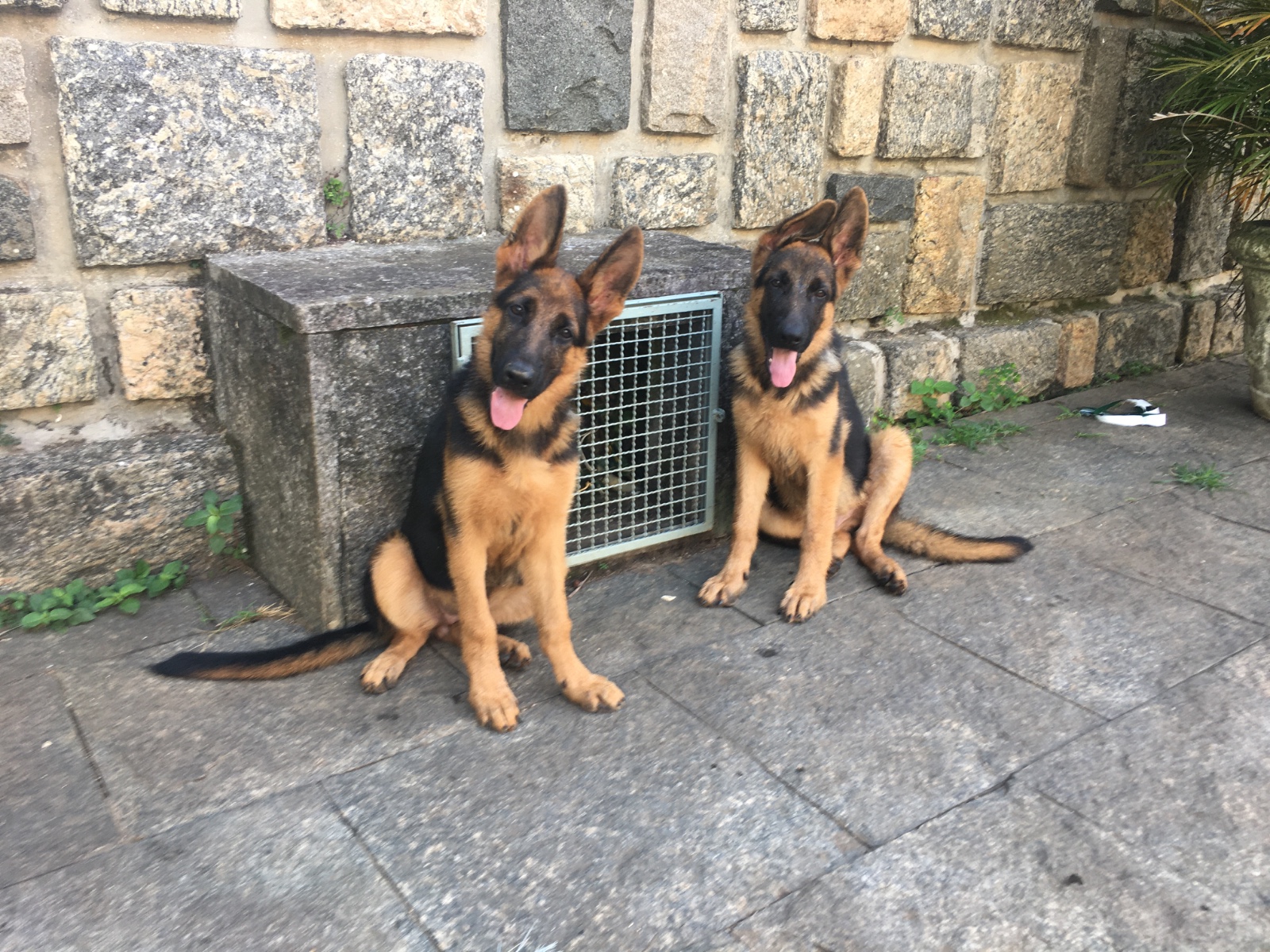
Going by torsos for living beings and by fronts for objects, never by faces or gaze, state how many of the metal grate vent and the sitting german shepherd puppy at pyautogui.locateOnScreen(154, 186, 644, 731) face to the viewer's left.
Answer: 0

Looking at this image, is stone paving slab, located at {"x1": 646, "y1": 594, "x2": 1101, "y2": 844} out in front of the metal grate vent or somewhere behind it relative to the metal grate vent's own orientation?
in front

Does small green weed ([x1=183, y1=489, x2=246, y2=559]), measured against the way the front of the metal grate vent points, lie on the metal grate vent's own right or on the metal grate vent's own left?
on the metal grate vent's own right

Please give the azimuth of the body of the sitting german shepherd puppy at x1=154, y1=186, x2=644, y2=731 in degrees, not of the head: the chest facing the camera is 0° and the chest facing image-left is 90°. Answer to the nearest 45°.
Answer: approximately 315°

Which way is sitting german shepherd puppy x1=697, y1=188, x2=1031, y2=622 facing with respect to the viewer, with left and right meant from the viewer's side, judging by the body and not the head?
facing the viewer and to the left of the viewer

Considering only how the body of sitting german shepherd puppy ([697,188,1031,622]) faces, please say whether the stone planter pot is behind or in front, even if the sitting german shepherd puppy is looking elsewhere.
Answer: behind

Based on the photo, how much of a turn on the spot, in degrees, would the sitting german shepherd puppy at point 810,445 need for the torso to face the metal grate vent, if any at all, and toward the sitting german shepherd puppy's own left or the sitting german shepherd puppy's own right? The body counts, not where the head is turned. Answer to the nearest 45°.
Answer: approximately 45° to the sitting german shepherd puppy's own right

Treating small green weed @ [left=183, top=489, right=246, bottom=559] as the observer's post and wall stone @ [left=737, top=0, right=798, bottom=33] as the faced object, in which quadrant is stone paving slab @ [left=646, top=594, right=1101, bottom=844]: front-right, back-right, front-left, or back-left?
front-right

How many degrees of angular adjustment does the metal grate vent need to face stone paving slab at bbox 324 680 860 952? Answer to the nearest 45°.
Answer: approximately 45° to its right

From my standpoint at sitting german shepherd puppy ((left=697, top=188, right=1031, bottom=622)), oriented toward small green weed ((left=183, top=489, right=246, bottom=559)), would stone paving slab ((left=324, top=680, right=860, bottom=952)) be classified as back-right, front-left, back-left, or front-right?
front-left
